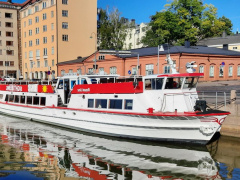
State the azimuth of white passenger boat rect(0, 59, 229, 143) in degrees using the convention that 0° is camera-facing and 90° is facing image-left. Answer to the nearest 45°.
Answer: approximately 315°

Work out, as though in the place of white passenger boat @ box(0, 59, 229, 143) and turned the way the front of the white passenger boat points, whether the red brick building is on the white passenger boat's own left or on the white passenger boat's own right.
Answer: on the white passenger boat's own left
